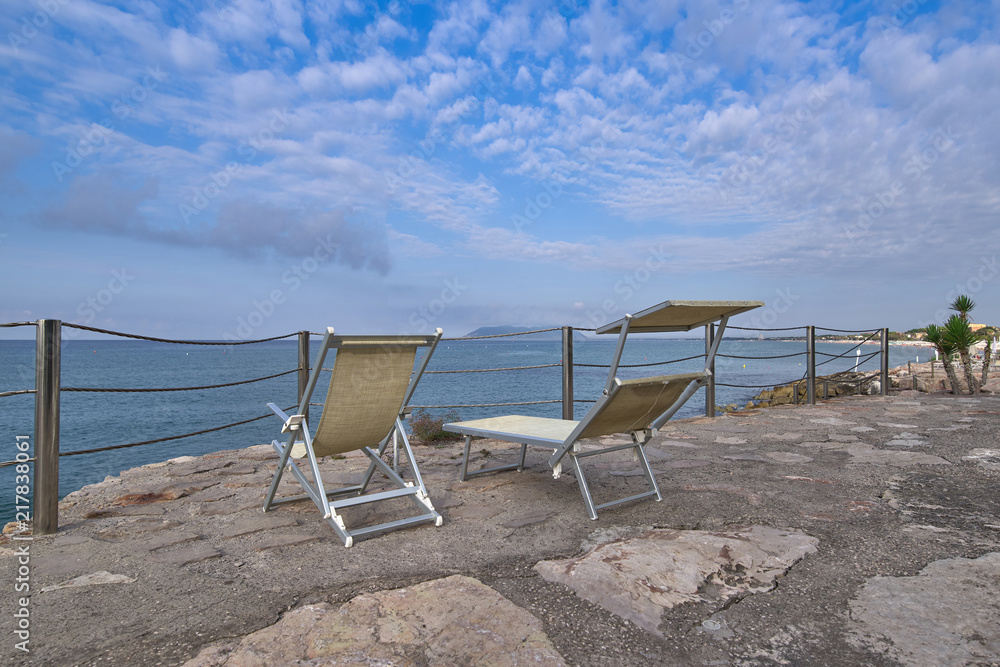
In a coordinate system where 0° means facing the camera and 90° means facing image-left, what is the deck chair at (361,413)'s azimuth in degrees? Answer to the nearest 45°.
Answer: approximately 135°

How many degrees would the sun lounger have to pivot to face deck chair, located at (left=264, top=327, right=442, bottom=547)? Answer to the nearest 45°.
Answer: approximately 45° to its left

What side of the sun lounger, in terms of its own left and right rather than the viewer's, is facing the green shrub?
front

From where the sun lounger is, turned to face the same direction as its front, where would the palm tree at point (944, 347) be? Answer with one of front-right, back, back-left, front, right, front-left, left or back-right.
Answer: right

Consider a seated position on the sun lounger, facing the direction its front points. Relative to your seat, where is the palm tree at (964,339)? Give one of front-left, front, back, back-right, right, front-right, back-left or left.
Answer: right

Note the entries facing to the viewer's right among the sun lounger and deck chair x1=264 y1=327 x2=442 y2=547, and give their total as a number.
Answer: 0

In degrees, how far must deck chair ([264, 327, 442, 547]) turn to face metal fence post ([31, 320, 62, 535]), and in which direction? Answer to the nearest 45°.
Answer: approximately 45° to its left

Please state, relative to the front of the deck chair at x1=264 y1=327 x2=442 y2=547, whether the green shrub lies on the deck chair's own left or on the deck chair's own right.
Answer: on the deck chair's own right

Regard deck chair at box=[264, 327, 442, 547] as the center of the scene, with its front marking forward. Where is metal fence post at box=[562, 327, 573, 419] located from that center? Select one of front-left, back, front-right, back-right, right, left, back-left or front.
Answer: right

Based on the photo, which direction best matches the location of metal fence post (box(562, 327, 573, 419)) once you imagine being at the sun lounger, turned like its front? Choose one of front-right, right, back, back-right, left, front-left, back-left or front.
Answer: front-right

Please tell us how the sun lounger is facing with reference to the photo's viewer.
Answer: facing away from the viewer and to the left of the viewer
